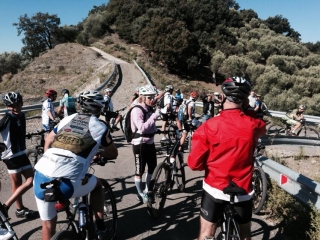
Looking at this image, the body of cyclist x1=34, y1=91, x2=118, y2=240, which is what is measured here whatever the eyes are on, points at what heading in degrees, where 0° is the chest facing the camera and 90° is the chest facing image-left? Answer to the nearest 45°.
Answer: approximately 225°

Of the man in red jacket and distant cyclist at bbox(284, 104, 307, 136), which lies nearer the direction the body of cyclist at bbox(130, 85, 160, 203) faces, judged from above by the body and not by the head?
the man in red jacket

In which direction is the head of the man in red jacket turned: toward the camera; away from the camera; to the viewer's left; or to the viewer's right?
away from the camera

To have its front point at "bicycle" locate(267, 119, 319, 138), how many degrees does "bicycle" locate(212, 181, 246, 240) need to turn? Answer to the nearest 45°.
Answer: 0° — it already faces it
